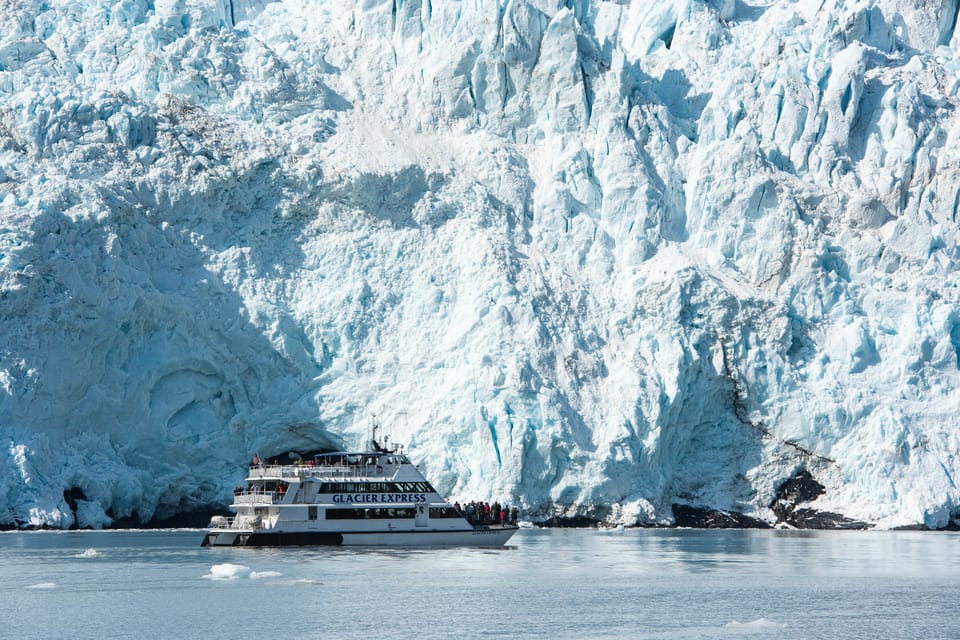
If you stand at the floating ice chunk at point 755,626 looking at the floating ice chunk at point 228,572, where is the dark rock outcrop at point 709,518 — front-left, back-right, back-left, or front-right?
front-right

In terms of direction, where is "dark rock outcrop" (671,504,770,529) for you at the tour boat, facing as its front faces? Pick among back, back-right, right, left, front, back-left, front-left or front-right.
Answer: front-left

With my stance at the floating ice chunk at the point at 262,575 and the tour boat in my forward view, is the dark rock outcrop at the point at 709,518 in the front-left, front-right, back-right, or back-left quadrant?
front-right

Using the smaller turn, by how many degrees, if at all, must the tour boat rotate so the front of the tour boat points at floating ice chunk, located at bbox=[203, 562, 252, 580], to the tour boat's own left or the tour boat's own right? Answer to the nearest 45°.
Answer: approximately 90° to the tour boat's own right

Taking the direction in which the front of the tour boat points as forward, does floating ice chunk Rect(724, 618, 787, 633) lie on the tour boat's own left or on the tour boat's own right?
on the tour boat's own right

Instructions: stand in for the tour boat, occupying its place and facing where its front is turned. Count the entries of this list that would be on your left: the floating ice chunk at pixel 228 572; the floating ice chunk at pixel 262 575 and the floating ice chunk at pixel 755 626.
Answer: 0

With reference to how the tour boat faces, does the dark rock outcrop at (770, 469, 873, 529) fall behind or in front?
in front

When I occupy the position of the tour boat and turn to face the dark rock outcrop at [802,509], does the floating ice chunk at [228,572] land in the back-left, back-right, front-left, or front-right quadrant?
back-right

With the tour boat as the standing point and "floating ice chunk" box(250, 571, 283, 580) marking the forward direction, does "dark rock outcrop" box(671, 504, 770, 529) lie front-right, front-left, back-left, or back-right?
back-left

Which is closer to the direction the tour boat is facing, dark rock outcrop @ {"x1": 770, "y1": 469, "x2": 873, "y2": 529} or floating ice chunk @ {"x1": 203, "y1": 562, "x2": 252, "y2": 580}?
the dark rock outcrop

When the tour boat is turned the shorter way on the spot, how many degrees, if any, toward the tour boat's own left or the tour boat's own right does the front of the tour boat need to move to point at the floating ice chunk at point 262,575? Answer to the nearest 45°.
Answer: approximately 90° to the tour boat's own right

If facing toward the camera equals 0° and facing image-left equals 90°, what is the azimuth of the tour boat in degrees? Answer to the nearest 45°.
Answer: approximately 270°
